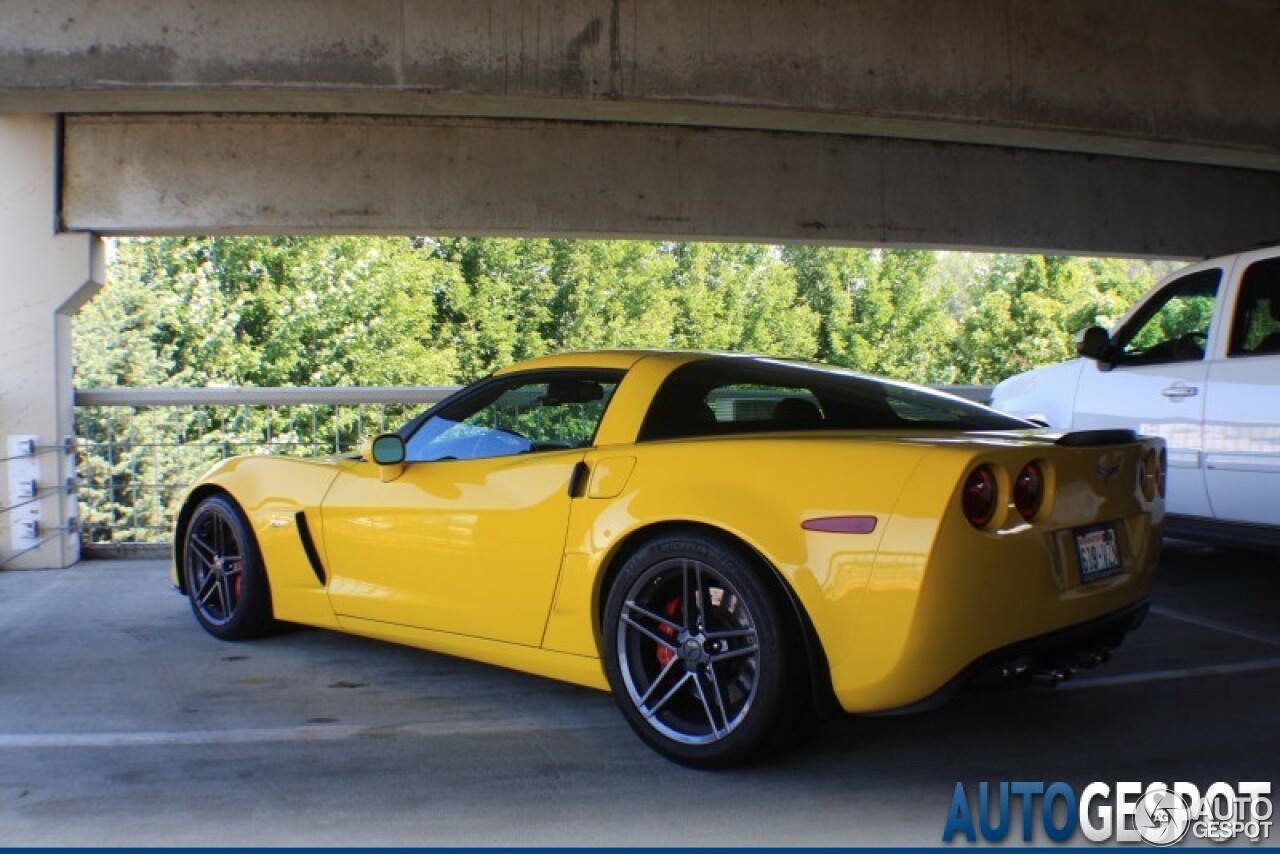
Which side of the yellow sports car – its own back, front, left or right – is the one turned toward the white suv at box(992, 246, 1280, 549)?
right

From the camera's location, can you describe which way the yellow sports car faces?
facing away from the viewer and to the left of the viewer

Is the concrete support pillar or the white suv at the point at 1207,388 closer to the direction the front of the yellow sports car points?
the concrete support pillar

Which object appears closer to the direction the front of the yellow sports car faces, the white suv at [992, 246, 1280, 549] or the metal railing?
the metal railing

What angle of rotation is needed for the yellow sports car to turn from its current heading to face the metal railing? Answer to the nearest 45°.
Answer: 0° — it already faces it
